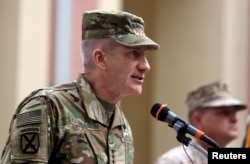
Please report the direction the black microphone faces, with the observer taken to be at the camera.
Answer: facing to the left of the viewer

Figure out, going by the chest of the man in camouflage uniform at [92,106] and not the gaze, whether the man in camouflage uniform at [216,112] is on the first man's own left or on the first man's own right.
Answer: on the first man's own left

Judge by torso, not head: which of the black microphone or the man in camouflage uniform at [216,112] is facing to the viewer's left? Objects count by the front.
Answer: the black microphone

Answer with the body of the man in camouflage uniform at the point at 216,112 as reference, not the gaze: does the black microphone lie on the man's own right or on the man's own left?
on the man's own right

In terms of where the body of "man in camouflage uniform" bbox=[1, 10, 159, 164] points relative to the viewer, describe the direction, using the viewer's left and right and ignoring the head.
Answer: facing the viewer and to the right of the viewer

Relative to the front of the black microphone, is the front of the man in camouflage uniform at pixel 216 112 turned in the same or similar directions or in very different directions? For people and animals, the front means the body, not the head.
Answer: very different directions

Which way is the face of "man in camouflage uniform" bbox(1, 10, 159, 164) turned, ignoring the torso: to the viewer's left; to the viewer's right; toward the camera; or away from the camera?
to the viewer's right

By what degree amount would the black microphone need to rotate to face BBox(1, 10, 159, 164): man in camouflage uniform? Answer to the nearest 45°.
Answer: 0° — it already faces them
